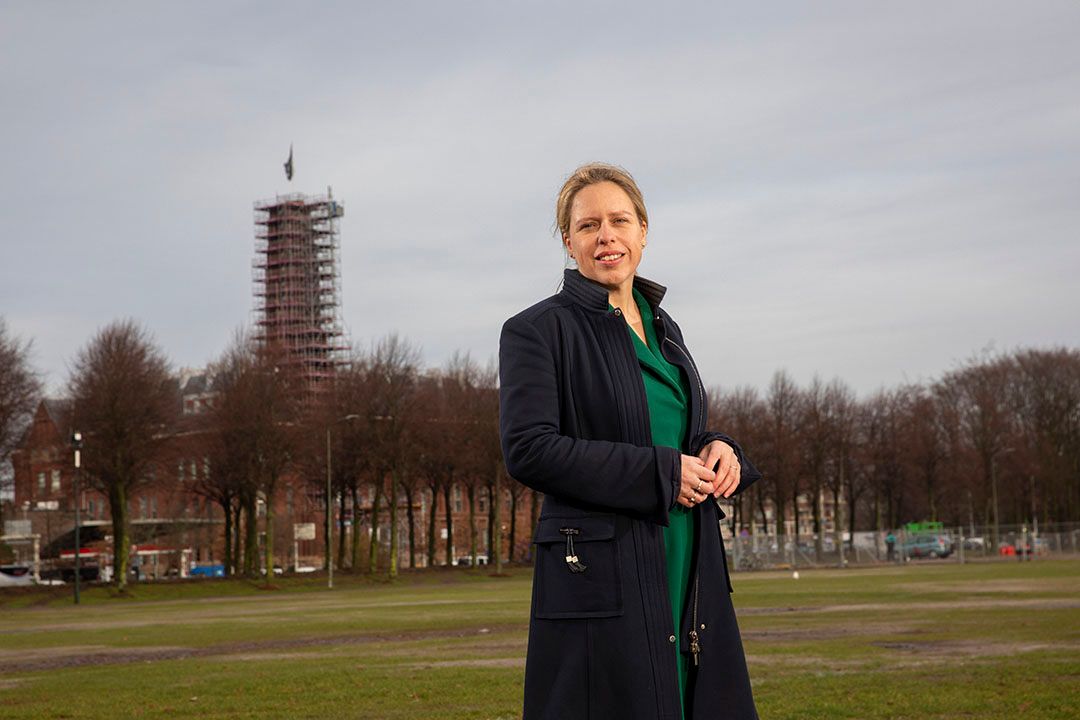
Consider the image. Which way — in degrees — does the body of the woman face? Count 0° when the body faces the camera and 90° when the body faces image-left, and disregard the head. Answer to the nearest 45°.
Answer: approximately 315°
